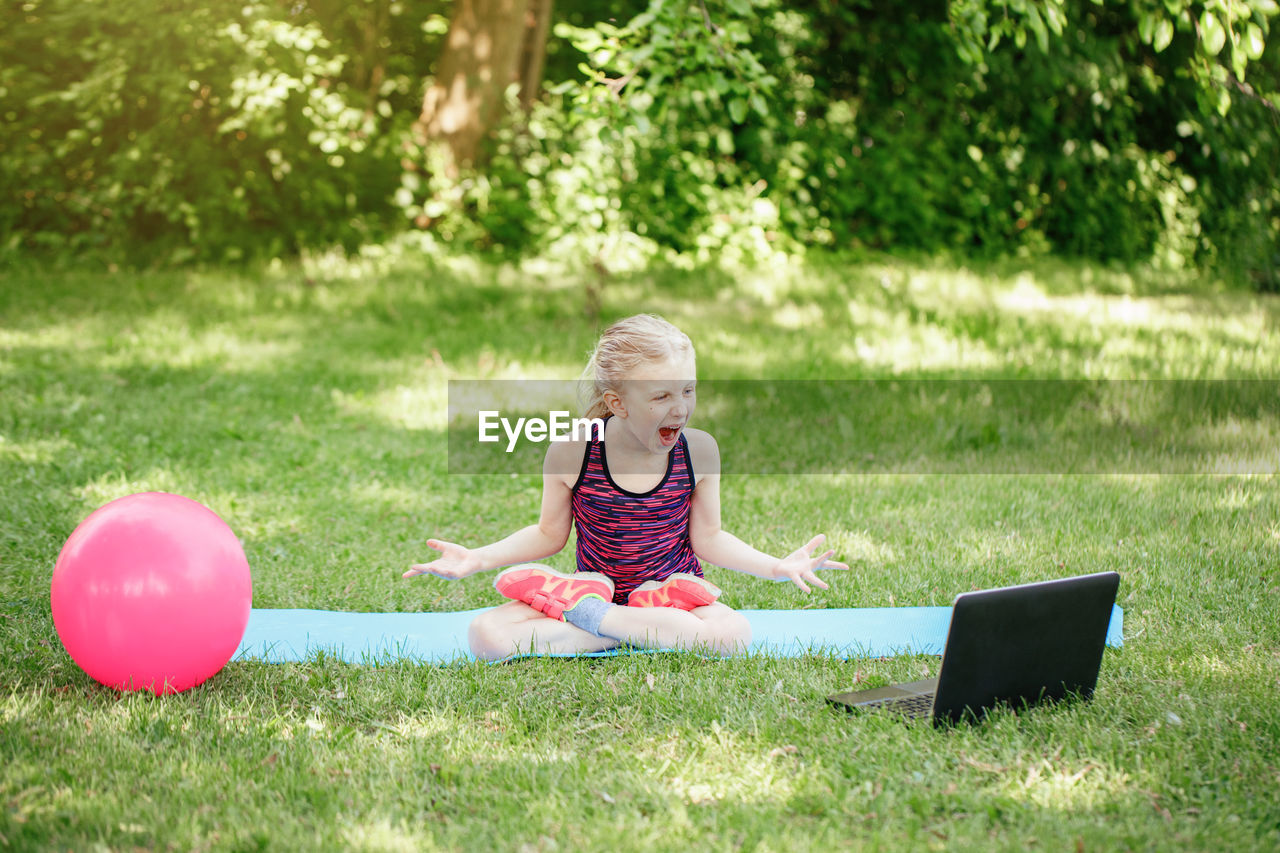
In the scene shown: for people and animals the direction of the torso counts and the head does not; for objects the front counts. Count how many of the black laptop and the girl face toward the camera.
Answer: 1

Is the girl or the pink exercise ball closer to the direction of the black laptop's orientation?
the girl

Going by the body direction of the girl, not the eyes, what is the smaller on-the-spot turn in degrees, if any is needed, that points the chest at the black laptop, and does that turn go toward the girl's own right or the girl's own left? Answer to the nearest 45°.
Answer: approximately 45° to the girl's own left

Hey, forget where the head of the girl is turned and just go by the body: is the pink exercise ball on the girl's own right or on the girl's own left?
on the girl's own right

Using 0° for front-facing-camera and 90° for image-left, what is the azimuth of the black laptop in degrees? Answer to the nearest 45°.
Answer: approximately 135°

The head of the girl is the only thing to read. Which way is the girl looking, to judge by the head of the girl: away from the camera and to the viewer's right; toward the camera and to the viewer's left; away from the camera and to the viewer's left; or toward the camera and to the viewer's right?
toward the camera and to the viewer's right
